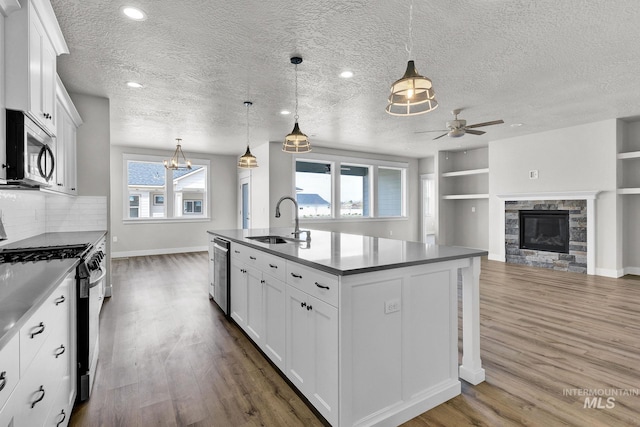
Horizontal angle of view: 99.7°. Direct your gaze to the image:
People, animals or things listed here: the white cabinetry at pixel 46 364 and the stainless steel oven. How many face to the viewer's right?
2

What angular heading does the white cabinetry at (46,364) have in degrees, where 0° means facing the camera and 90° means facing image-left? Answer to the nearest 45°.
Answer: approximately 270°

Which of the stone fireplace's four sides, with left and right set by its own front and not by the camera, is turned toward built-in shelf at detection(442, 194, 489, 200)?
right

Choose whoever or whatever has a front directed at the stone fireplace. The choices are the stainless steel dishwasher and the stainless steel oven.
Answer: the stainless steel oven

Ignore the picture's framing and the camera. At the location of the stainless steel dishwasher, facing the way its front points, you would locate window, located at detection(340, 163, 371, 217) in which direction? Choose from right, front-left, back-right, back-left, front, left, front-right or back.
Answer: back-right

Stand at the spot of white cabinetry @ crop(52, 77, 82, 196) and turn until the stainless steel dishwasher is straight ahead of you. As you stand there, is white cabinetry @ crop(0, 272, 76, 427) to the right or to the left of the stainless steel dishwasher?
right

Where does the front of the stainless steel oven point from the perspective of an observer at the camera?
facing to the right of the viewer

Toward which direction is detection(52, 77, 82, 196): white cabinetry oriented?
to the viewer's right

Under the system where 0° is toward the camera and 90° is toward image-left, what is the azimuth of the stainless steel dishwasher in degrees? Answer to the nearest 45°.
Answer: approximately 90°

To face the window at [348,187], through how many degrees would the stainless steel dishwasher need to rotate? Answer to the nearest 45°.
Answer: approximately 135° to its right
